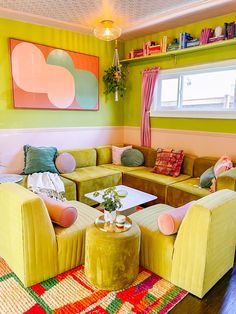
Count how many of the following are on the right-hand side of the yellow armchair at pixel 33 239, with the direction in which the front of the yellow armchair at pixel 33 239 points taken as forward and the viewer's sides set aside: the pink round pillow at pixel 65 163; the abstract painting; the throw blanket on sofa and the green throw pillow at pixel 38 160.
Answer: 0

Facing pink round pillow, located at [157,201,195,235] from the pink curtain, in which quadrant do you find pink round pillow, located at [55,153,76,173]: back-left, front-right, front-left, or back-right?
front-right

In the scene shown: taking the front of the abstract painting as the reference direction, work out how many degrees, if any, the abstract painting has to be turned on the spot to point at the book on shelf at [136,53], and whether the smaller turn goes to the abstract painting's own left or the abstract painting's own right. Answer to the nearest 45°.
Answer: approximately 45° to the abstract painting's own left

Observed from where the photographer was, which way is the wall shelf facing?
facing the viewer and to the left of the viewer

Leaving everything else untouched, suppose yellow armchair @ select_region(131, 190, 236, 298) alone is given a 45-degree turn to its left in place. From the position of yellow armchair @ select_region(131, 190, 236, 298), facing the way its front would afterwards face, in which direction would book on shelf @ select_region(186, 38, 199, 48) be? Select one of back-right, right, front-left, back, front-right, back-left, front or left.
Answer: right

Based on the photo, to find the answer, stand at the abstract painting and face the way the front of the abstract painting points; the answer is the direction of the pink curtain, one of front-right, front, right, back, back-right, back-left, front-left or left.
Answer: front-left

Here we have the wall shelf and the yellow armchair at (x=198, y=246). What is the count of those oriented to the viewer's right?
0

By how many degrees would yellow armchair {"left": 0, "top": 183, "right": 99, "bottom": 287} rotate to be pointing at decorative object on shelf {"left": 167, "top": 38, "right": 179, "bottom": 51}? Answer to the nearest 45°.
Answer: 0° — it already faces it

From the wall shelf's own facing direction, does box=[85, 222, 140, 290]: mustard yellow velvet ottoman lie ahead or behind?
ahead

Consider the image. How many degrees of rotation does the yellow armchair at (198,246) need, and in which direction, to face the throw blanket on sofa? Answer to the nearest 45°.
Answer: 0° — it already faces it

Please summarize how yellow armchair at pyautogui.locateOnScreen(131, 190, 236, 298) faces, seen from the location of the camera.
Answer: facing away from the viewer and to the left of the viewer

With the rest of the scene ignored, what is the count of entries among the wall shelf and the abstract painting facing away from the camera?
0

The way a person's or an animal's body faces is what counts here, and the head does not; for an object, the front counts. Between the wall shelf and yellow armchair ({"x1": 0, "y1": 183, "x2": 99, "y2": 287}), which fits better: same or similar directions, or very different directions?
very different directions

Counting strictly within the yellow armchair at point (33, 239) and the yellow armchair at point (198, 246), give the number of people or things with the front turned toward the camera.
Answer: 0

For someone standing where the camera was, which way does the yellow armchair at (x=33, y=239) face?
facing away from the viewer and to the right of the viewer

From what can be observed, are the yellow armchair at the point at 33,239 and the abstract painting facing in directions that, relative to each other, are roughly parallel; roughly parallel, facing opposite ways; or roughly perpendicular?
roughly perpendicular
